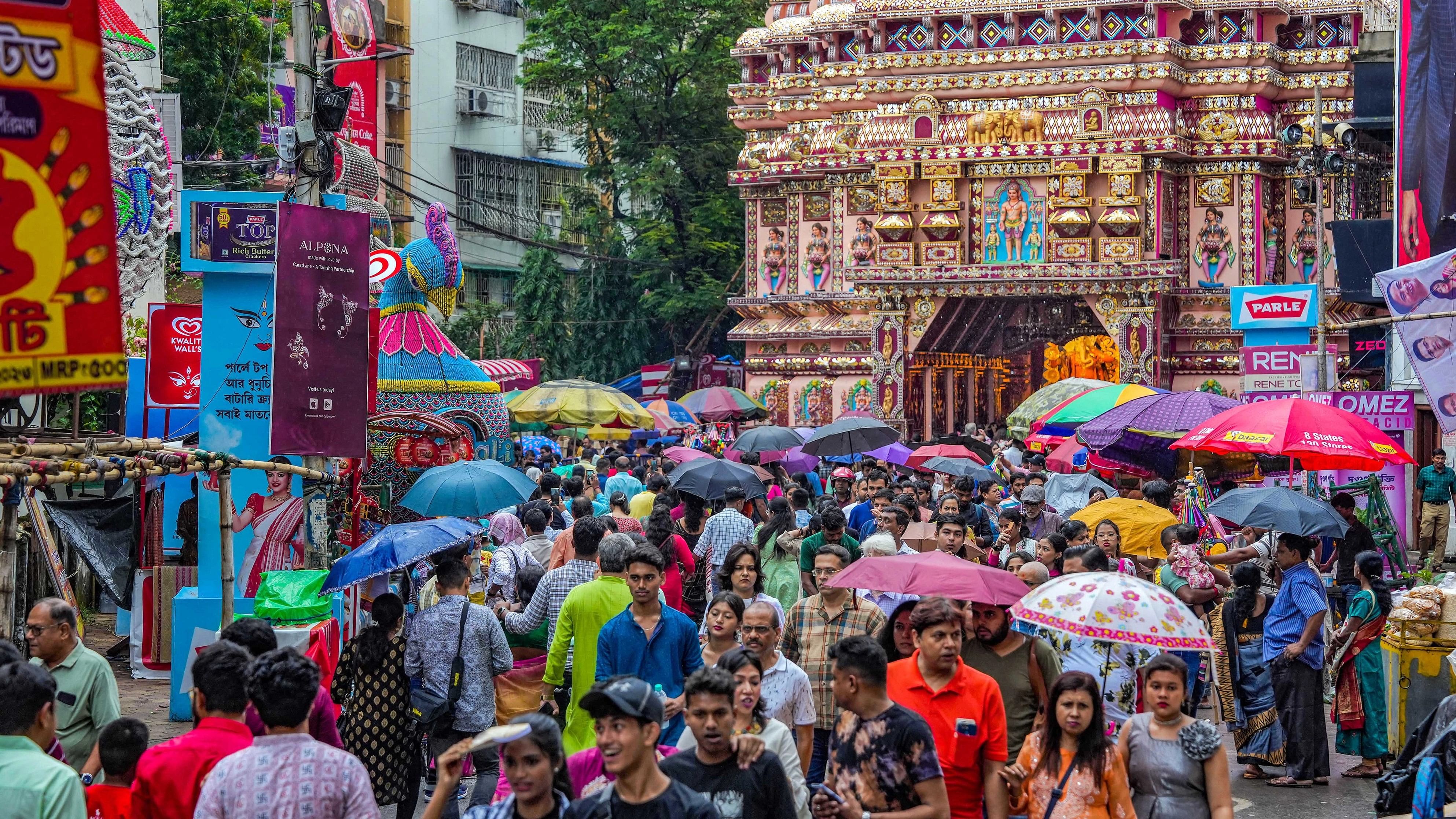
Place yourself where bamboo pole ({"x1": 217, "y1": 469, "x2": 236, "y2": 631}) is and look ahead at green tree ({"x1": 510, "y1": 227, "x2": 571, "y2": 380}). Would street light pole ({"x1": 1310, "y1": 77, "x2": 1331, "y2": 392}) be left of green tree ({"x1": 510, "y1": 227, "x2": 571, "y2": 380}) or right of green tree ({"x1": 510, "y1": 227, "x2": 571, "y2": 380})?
right

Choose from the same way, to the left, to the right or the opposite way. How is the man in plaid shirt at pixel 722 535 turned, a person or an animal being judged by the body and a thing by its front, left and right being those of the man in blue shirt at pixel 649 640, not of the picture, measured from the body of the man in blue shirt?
the opposite way

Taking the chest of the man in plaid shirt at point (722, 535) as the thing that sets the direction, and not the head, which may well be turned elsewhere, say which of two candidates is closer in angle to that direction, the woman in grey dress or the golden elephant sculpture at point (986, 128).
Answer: the golden elephant sculpture

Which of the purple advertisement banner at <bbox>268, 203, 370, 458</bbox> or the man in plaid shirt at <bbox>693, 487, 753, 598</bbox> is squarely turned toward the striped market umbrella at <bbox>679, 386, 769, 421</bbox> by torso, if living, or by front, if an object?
the man in plaid shirt

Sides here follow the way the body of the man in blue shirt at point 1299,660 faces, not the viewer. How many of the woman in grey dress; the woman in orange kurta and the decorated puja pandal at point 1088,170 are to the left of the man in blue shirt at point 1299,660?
2

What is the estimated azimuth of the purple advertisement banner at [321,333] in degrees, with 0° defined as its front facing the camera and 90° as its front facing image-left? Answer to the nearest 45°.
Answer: approximately 0°
